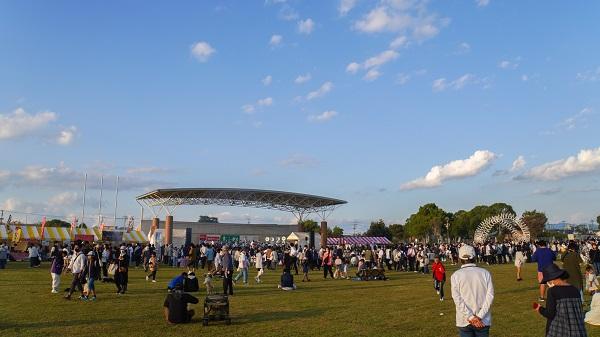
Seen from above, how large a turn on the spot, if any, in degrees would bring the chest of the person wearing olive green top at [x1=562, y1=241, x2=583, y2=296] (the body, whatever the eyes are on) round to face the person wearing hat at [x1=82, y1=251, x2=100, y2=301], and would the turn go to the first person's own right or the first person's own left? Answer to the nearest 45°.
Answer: approximately 90° to the first person's own left

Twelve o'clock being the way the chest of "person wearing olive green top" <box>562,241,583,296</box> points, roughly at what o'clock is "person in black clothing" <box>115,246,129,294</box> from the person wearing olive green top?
The person in black clothing is roughly at 9 o'clock from the person wearing olive green top.

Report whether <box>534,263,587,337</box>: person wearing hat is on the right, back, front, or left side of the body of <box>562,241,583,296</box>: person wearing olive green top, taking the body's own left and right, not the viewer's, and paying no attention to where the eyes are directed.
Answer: back

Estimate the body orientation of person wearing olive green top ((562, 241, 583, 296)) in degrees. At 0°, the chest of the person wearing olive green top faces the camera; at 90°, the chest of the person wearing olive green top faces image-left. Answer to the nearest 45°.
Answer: approximately 180°

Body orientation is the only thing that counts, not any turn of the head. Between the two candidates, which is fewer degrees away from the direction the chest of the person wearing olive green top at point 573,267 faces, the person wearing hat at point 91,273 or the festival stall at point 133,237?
the festival stall

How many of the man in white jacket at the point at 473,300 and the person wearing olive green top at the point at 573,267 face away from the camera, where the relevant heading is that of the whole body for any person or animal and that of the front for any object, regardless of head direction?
2

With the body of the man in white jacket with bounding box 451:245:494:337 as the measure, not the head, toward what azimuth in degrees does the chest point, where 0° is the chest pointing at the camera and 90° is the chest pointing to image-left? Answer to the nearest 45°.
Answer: approximately 180°

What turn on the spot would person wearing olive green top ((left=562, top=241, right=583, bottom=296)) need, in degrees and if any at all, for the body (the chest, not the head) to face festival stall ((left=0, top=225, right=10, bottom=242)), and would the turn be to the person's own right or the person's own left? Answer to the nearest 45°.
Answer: approximately 90° to the person's own left

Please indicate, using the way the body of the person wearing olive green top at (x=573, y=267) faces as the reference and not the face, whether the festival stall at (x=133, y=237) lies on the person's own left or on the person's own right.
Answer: on the person's own left

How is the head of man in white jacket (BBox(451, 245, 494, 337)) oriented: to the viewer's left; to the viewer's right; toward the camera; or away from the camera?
away from the camera

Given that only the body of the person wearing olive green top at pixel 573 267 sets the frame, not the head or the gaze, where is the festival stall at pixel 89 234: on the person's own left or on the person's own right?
on the person's own left
